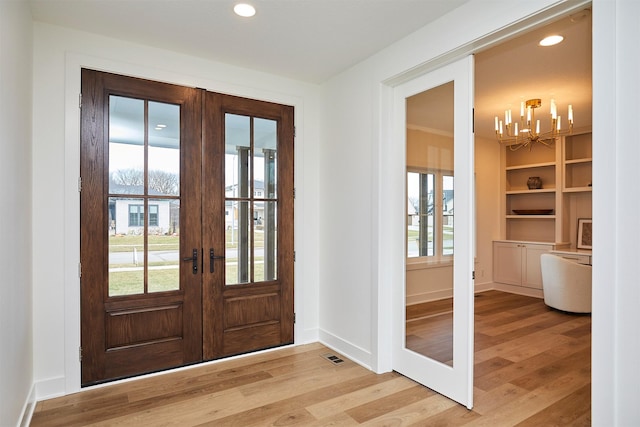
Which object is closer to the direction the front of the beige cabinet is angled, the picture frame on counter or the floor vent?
the floor vent

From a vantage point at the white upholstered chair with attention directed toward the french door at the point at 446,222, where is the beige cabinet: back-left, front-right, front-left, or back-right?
back-right

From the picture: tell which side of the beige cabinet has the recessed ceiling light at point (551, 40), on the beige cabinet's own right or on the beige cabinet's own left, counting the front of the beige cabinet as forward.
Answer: on the beige cabinet's own left

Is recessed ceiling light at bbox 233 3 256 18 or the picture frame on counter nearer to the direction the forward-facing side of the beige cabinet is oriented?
the recessed ceiling light

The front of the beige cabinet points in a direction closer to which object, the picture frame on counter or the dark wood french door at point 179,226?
the dark wood french door

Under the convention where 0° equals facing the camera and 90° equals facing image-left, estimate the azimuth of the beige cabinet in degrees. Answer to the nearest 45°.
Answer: approximately 45°

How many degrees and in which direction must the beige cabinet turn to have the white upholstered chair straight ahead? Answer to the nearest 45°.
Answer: approximately 90° to its left

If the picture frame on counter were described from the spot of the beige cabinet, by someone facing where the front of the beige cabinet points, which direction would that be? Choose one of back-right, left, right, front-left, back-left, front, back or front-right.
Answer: back-left
